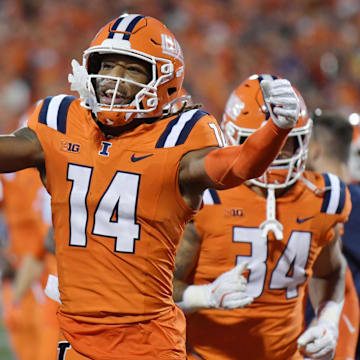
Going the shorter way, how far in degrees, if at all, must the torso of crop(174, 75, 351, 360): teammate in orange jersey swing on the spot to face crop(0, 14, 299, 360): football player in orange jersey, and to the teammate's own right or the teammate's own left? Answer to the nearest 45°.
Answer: approximately 45° to the teammate's own right

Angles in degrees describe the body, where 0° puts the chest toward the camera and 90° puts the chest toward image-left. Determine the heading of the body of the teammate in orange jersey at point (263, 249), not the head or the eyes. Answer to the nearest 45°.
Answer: approximately 0°

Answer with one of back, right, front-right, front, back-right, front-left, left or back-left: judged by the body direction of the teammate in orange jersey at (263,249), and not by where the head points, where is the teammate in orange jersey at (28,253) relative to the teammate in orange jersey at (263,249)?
back-right

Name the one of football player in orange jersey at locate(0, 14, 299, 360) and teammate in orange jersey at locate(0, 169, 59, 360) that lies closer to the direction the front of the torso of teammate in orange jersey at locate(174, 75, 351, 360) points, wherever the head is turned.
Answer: the football player in orange jersey
